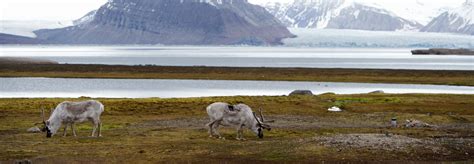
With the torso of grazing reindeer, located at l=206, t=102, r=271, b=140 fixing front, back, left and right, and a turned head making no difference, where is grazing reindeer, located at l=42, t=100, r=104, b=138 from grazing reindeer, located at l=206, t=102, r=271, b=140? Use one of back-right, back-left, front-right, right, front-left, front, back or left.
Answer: back

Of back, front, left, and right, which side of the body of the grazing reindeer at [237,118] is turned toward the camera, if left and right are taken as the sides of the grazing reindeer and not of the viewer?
right

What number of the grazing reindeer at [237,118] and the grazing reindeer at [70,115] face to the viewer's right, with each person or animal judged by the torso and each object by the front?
1

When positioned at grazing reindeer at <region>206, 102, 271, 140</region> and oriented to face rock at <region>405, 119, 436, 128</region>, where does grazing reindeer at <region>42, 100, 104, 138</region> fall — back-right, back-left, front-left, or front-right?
back-left

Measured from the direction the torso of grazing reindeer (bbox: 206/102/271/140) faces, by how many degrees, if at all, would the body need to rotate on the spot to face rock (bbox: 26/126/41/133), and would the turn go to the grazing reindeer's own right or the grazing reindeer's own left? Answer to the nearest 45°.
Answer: approximately 180°

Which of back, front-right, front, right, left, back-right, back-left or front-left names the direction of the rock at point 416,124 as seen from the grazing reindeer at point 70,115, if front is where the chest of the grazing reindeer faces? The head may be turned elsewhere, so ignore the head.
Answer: back

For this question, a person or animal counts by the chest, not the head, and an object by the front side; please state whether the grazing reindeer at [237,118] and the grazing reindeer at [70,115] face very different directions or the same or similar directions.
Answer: very different directions

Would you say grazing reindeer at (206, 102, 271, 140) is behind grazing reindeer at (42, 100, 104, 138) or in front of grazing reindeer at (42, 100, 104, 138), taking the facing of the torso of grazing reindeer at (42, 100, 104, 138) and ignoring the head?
behind

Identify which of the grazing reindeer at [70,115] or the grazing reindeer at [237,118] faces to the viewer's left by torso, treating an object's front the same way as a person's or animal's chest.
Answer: the grazing reindeer at [70,115]

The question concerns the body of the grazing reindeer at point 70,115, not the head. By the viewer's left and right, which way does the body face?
facing to the left of the viewer
